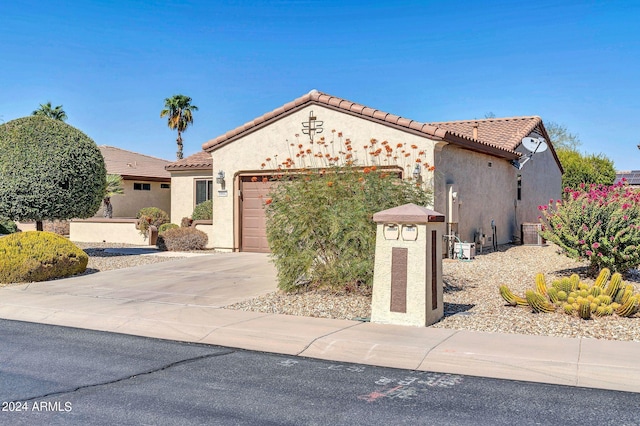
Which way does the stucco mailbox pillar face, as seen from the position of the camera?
facing the viewer

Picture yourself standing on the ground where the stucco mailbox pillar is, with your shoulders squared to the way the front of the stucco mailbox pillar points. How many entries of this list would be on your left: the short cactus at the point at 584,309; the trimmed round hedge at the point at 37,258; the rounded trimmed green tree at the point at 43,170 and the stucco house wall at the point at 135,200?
1

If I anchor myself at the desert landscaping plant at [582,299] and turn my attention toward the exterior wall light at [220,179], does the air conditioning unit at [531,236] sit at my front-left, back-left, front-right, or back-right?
front-right

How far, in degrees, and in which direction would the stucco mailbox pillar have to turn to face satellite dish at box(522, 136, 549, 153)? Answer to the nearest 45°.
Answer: approximately 180°

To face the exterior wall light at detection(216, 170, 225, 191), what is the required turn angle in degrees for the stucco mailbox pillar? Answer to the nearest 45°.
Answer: approximately 135° to its right

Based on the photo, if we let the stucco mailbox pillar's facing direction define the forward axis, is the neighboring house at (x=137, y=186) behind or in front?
behind

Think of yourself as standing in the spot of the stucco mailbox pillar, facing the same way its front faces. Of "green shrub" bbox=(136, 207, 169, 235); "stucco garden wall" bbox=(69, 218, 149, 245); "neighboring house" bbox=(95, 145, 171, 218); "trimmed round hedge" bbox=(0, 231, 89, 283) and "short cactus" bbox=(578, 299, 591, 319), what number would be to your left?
1

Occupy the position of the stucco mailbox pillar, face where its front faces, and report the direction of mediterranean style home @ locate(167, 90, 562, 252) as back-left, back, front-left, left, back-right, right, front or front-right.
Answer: back

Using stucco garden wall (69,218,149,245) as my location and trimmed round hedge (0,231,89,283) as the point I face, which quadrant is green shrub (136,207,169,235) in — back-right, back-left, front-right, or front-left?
back-left

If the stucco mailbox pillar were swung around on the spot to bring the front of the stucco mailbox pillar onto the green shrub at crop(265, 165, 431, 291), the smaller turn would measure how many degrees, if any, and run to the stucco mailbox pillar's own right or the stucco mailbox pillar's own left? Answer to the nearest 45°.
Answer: approximately 135° to the stucco mailbox pillar's own right

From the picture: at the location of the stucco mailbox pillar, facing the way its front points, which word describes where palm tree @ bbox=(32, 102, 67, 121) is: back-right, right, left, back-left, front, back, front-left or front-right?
back-right

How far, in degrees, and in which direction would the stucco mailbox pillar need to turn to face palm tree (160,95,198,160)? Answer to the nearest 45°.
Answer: approximately 135° to its right

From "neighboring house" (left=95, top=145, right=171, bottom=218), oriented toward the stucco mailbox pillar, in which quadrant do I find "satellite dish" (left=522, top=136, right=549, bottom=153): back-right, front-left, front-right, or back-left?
front-left

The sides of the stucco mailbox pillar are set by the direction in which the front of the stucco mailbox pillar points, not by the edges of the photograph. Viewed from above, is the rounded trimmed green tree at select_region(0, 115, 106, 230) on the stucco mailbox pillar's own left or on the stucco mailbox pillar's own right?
on the stucco mailbox pillar's own right

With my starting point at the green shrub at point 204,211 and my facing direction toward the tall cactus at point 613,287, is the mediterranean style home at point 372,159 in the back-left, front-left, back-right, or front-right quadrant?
front-left

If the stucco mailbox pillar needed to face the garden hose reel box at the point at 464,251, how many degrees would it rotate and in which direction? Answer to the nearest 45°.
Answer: approximately 180°
